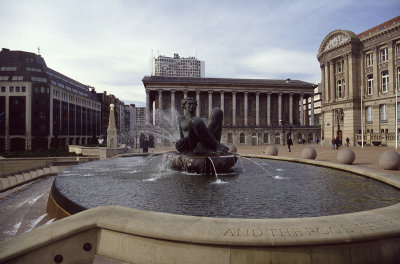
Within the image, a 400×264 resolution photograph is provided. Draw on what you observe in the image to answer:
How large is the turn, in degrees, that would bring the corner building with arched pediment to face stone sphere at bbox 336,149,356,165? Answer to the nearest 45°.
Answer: approximately 45° to its left

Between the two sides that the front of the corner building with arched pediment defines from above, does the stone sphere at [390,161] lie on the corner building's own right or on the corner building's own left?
on the corner building's own left

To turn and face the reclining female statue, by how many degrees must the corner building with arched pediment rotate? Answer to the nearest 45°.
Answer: approximately 45° to its left

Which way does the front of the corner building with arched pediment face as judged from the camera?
facing the viewer and to the left of the viewer

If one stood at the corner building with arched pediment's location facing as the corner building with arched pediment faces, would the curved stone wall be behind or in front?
in front
